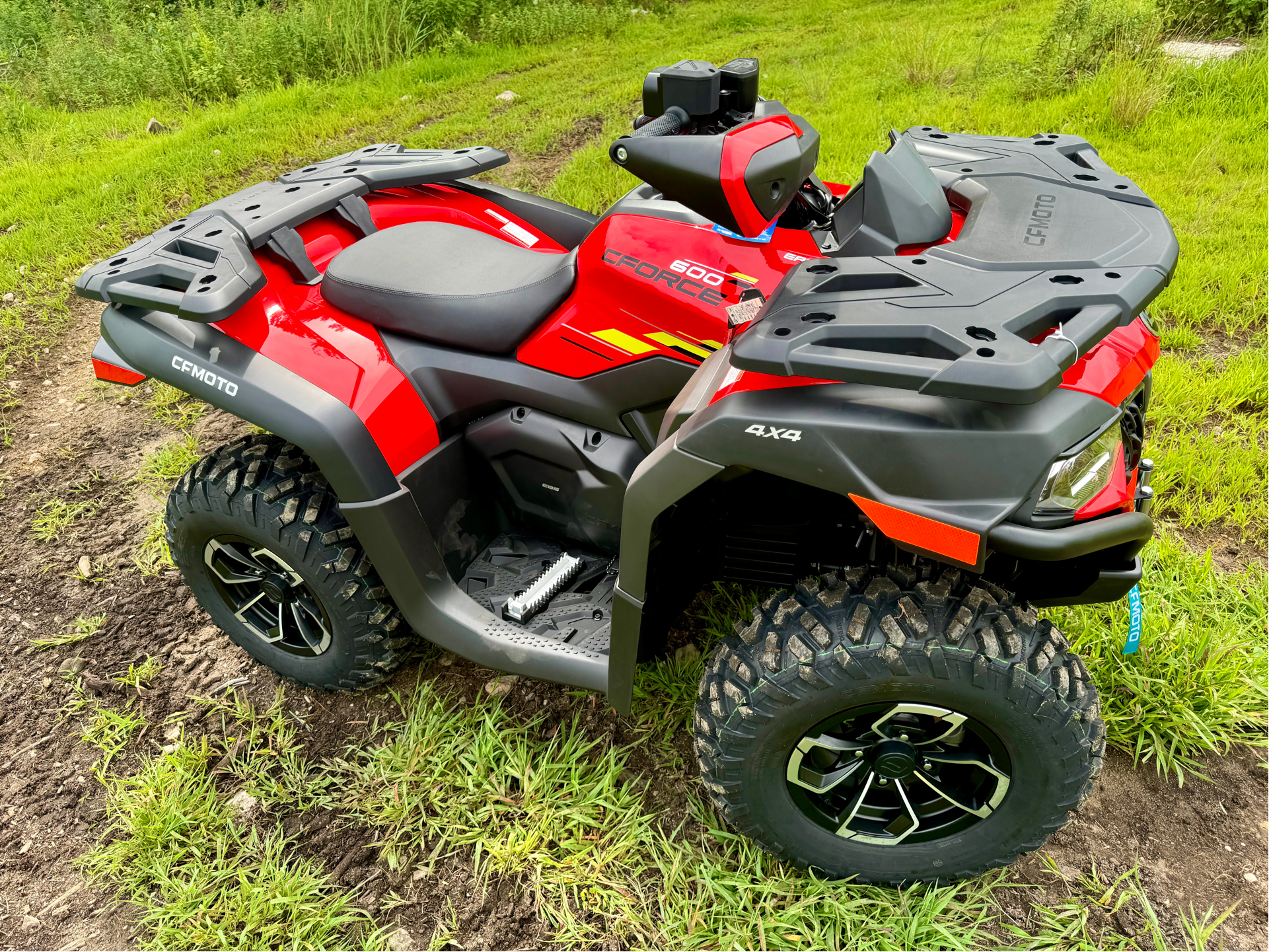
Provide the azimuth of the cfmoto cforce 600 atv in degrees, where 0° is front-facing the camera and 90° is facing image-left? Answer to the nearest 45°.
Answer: approximately 315°
